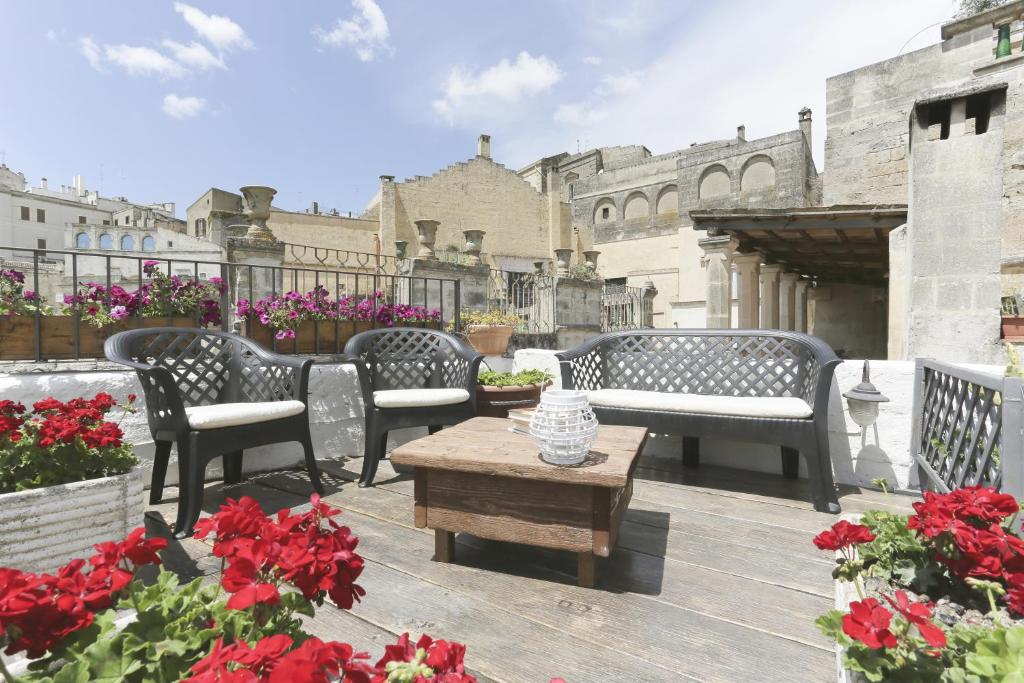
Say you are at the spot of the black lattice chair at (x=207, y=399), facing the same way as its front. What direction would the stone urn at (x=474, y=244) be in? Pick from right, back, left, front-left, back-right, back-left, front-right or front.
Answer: left

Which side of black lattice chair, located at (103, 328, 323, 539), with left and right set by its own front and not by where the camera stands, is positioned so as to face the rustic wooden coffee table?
front

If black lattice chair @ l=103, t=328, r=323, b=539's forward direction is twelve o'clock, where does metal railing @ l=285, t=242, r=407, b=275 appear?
The metal railing is roughly at 8 o'clock from the black lattice chair.

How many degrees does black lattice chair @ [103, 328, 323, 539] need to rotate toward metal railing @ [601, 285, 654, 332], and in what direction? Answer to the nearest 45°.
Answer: approximately 90° to its left

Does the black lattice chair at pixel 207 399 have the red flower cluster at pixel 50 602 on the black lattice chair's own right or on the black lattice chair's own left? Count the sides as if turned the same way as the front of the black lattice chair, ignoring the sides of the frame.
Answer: on the black lattice chair's own right

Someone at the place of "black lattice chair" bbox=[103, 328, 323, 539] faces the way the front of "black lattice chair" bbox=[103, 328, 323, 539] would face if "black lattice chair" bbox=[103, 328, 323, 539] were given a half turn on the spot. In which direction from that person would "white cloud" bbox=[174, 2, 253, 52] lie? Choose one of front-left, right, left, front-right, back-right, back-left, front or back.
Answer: front-right

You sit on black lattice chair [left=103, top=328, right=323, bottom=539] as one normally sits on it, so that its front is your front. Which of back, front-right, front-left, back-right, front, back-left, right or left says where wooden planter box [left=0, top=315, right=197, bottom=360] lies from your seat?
back

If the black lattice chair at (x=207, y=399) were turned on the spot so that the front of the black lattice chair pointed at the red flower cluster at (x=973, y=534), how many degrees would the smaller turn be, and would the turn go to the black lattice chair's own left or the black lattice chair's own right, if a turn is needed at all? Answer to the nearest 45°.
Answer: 0° — it already faces it

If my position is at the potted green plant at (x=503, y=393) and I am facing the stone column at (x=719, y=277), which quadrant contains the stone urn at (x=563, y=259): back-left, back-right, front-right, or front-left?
front-left

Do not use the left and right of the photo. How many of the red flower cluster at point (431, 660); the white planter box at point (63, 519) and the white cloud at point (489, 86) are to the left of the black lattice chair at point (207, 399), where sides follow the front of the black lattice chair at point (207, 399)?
1

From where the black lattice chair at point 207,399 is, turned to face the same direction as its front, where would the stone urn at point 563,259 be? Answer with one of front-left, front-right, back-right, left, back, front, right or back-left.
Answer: left

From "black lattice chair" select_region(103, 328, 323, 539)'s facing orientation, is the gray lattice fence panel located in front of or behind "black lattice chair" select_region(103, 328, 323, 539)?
in front

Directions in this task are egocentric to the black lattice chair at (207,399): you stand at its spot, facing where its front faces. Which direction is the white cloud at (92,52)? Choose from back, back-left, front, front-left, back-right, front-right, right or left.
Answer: back-left

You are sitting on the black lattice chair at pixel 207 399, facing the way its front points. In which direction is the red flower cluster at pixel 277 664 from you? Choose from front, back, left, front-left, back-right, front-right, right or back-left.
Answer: front-right

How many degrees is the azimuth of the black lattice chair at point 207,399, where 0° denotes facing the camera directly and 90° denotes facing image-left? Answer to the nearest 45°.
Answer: approximately 315°
